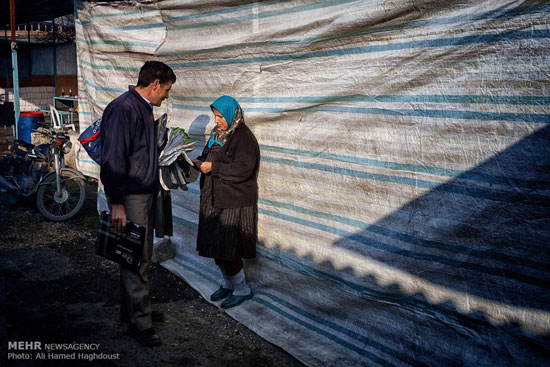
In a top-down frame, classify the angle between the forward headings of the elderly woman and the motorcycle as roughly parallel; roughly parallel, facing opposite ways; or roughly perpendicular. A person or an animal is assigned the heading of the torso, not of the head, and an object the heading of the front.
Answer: roughly perpendicular

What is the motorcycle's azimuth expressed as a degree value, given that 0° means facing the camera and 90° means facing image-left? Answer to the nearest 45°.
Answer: approximately 315°

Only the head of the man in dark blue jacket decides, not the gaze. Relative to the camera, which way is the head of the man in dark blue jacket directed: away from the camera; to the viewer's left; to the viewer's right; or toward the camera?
to the viewer's right

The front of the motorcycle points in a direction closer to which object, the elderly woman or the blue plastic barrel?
the elderly woman

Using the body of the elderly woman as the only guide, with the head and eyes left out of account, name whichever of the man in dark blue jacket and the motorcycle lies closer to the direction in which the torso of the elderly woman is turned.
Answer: the man in dark blue jacket

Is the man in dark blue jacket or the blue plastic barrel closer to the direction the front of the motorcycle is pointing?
the man in dark blue jacket

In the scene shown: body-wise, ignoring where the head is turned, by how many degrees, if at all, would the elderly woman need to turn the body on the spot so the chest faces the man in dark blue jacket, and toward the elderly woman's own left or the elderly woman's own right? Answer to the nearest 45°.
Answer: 0° — they already face them

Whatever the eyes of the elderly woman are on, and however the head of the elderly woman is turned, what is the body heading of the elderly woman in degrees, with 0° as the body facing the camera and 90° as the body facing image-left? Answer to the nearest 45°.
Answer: approximately 45°

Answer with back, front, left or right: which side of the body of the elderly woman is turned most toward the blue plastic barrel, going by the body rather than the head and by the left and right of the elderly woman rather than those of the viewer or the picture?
right
